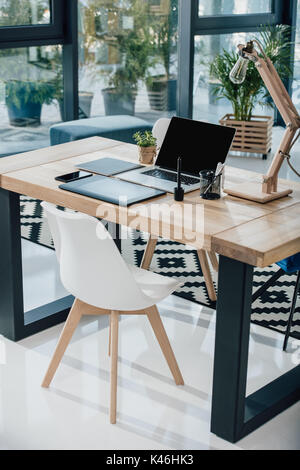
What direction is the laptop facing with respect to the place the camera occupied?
facing the viewer and to the left of the viewer

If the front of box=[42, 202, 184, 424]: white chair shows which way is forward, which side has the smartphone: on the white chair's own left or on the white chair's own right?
on the white chair's own left

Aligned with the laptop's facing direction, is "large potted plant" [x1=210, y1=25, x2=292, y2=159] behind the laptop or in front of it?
behind

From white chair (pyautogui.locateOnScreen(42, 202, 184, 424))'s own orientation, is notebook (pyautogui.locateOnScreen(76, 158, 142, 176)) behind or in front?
in front

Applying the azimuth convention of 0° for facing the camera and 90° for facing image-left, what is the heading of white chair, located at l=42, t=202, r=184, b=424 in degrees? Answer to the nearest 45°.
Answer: approximately 225°

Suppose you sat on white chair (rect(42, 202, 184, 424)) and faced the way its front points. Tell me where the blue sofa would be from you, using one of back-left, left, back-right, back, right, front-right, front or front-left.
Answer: front-left

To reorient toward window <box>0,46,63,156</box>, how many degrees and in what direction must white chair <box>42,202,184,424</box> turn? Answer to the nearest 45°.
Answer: approximately 45° to its left

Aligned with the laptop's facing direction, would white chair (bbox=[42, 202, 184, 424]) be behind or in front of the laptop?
in front

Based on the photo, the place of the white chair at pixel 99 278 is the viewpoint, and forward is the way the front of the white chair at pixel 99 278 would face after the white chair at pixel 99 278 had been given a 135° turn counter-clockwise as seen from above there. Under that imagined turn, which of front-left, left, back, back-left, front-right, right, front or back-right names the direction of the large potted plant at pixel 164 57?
right
